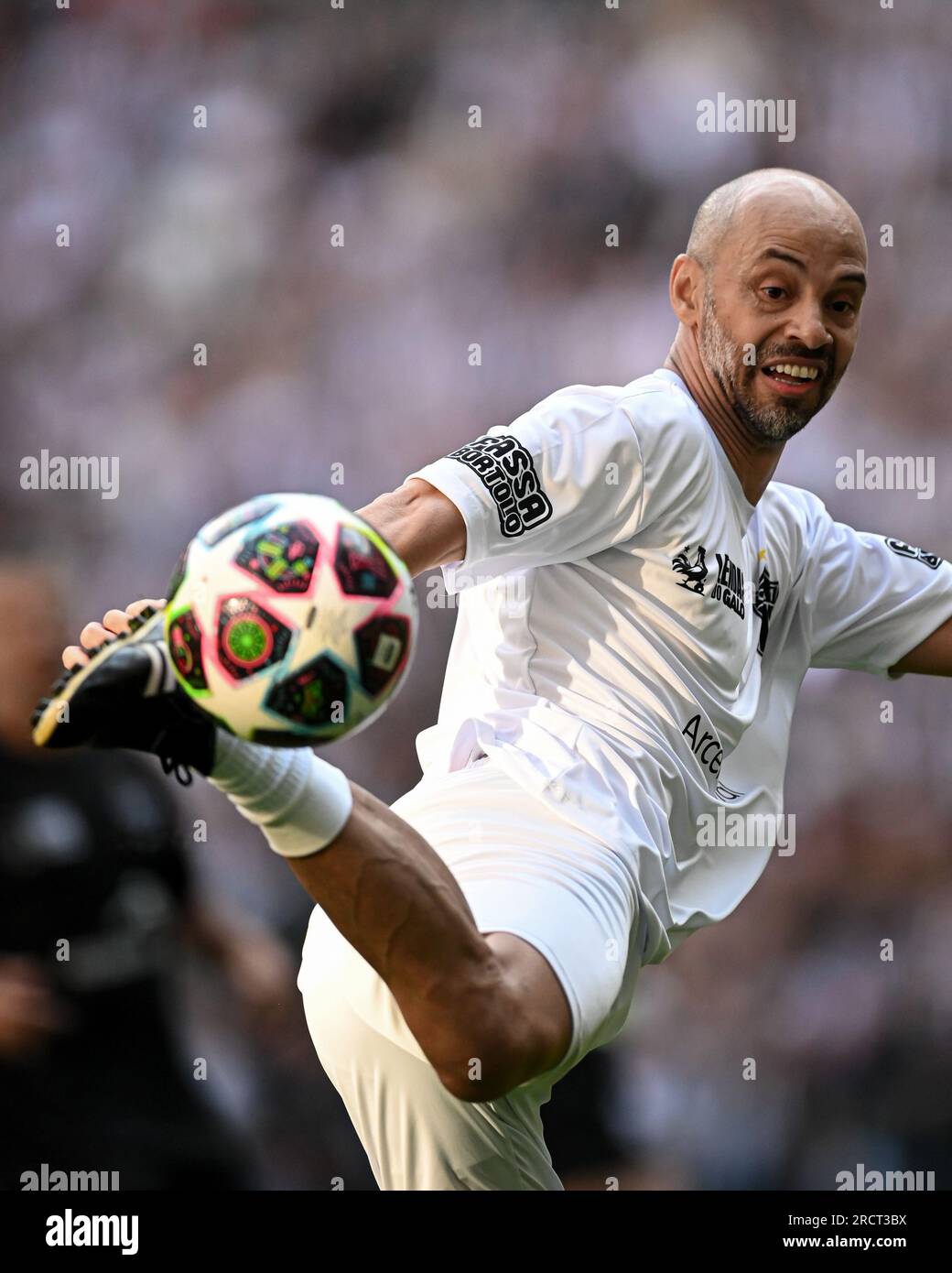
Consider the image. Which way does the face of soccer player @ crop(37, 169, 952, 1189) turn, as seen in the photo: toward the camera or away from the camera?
toward the camera

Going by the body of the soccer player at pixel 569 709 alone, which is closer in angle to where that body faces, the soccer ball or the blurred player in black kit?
the soccer ball

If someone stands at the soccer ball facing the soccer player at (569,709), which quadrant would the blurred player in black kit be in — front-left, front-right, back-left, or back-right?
front-left
